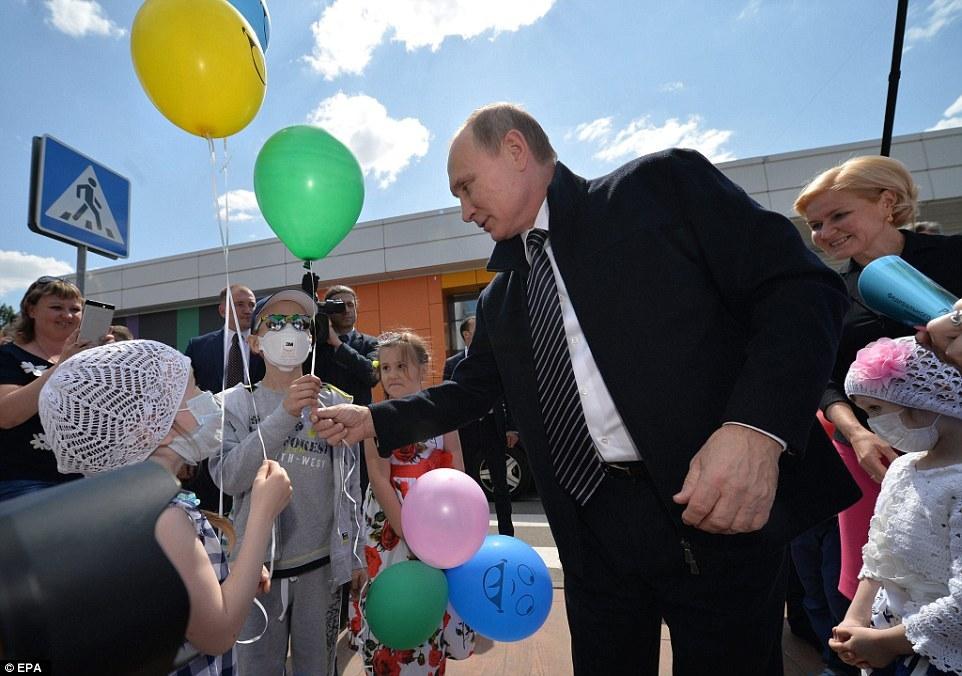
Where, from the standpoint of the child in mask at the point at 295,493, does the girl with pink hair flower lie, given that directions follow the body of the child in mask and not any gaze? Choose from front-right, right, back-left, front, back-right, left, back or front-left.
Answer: front-left

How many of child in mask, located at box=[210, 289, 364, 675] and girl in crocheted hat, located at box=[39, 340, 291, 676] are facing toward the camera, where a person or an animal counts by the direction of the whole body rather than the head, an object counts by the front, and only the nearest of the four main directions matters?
1

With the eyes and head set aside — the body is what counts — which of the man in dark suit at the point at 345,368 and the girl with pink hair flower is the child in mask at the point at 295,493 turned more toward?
the girl with pink hair flower

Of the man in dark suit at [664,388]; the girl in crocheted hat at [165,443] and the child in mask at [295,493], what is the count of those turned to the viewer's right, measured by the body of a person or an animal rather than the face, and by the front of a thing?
1

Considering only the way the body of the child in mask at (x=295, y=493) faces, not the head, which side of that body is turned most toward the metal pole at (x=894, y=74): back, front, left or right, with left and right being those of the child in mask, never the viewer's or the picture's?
left

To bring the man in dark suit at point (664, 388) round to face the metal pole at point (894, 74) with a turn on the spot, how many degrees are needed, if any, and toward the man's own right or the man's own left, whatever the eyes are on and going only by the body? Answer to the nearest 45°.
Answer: approximately 180°

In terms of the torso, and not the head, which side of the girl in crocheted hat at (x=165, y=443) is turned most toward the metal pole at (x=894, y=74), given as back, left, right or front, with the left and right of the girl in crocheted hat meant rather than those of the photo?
front

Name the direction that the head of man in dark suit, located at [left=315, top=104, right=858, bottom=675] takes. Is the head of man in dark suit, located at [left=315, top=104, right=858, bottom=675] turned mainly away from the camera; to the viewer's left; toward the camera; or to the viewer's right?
to the viewer's left

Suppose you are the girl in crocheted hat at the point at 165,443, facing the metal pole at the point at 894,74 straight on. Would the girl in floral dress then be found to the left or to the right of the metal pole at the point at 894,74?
left
